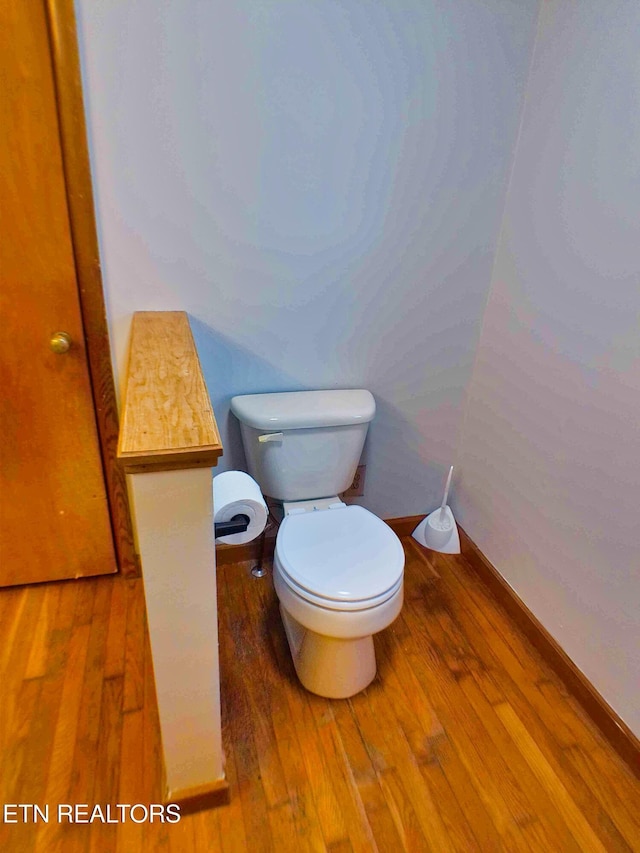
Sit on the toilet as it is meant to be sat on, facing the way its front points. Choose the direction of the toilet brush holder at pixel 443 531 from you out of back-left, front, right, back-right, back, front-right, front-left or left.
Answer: back-left

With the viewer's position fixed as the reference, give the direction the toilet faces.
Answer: facing the viewer

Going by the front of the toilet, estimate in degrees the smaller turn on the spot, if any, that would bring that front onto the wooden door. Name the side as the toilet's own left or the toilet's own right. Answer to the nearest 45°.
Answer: approximately 90° to the toilet's own right
